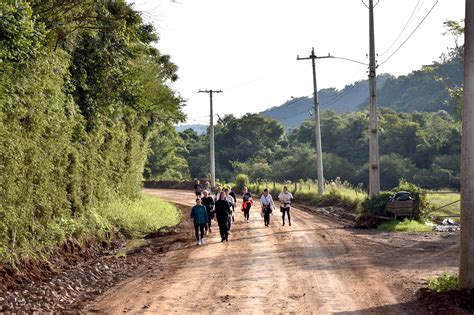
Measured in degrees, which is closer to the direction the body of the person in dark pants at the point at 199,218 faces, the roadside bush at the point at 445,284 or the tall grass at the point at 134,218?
the roadside bush

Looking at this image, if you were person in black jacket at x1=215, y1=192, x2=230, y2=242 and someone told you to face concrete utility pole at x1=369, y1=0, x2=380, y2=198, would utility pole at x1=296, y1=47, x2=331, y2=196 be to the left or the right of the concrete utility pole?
left

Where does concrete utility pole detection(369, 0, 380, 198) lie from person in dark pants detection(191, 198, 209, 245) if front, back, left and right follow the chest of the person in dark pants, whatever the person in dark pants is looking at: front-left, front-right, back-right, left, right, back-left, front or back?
back-left

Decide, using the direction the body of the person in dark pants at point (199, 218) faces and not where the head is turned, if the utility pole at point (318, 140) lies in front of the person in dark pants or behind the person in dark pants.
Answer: behind

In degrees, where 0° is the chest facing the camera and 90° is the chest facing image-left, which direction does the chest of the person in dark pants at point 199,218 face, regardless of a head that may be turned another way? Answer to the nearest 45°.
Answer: approximately 0°

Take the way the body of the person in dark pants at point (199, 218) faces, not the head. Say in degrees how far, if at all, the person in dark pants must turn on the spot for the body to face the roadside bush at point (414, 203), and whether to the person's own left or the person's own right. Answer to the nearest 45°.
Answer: approximately 135° to the person's own left

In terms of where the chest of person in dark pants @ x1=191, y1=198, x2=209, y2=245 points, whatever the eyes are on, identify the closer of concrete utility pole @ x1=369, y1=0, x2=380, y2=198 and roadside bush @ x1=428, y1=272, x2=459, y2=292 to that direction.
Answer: the roadside bush

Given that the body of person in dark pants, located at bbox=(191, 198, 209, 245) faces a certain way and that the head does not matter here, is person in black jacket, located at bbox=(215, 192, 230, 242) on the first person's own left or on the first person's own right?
on the first person's own left

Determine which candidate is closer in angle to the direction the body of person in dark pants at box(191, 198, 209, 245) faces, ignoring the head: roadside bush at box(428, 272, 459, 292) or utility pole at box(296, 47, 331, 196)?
the roadside bush

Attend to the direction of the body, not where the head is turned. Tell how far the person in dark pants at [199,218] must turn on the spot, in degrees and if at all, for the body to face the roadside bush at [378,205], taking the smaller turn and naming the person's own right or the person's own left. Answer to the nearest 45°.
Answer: approximately 135° to the person's own left
